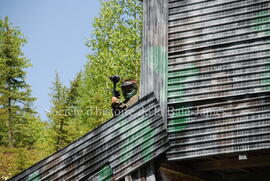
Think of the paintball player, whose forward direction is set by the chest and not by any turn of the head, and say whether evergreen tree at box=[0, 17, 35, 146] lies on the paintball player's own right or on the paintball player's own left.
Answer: on the paintball player's own right

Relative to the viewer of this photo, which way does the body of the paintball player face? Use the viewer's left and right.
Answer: facing the viewer and to the left of the viewer
